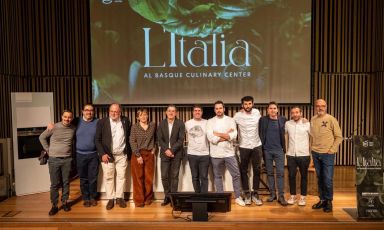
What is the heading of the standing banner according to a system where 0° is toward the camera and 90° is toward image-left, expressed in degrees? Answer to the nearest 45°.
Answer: approximately 0°

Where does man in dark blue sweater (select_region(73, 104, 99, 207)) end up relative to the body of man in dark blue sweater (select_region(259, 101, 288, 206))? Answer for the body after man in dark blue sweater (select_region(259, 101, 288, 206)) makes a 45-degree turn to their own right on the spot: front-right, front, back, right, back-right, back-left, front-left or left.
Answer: front-right

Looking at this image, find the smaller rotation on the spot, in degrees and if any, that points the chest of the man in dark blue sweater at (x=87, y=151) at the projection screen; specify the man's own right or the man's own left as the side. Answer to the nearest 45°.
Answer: approximately 135° to the man's own left

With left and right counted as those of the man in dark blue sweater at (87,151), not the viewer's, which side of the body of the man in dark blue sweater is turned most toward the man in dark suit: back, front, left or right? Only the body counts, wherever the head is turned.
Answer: left

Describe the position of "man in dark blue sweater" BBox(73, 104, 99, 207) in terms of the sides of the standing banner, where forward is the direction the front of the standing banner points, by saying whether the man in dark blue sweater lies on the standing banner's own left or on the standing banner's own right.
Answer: on the standing banner's own right
